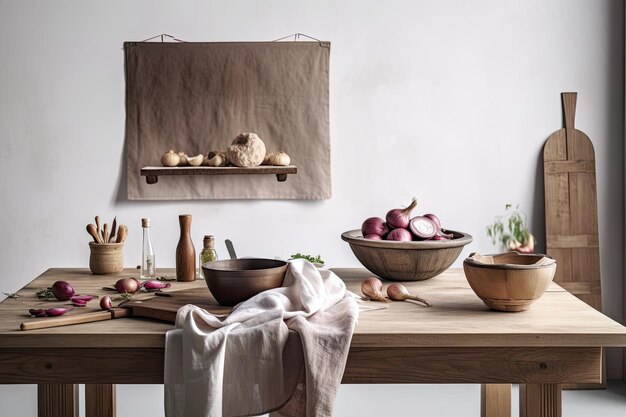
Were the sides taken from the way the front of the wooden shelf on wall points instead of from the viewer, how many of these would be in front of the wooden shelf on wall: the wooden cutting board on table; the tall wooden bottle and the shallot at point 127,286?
3

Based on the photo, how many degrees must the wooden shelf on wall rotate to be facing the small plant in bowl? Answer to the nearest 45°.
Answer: approximately 90° to its left

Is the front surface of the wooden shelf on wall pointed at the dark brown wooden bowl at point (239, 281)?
yes

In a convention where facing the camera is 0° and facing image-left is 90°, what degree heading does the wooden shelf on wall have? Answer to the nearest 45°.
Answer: approximately 0°

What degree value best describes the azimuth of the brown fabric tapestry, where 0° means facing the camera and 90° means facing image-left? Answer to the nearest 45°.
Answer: approximately 0°

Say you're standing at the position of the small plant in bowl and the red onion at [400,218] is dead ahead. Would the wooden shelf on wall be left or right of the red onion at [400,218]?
right
